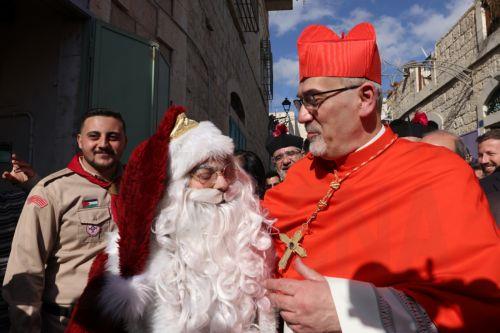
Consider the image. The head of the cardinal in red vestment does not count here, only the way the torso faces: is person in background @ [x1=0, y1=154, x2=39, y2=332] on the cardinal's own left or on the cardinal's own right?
on the cardinal's own right

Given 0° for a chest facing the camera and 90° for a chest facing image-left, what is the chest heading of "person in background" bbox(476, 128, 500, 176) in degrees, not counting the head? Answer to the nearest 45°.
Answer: approximately 45°

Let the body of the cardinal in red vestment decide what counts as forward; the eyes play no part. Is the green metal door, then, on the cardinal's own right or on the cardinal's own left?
on the cardinal's own right

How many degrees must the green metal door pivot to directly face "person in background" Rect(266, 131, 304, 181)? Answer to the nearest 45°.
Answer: approximately 45° to its left

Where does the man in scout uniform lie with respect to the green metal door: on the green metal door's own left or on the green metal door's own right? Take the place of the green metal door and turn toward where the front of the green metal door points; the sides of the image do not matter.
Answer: on the green metal door's own right

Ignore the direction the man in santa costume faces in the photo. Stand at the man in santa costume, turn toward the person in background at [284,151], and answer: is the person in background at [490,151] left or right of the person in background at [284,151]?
right

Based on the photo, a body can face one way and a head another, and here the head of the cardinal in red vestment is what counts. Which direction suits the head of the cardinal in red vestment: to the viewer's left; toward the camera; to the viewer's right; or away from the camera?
to the viewer's left
